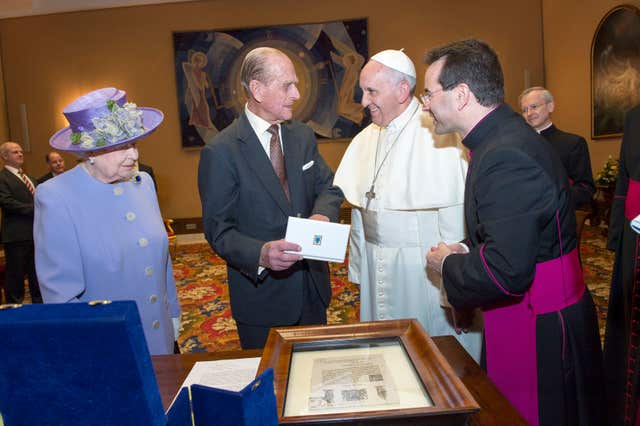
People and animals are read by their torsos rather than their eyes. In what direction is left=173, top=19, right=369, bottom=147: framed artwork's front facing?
toward the camera

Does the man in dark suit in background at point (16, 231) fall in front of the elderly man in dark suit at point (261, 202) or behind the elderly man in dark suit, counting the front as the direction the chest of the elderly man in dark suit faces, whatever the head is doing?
behind

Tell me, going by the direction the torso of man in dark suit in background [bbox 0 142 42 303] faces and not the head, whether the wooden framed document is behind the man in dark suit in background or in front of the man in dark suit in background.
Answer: in front

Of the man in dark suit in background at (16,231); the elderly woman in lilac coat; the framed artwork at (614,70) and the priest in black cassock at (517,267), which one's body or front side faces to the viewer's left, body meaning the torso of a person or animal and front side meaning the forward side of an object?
the priest in black cassock

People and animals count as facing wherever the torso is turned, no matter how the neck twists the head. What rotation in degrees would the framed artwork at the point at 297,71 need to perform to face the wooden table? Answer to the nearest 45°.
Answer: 0° — it already faces it

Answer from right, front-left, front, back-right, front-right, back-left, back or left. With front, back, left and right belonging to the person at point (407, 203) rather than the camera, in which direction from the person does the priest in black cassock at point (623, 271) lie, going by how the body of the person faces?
back-left

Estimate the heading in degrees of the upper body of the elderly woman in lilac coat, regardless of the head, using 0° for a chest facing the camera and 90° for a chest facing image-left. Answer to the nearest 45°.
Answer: approximately 315°

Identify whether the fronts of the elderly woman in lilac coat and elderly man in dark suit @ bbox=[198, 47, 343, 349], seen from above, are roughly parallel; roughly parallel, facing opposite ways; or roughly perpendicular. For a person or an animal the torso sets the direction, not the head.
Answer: roughly parallel

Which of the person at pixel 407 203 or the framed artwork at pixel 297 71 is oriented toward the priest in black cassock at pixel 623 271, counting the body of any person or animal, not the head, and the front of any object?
the framed artwork

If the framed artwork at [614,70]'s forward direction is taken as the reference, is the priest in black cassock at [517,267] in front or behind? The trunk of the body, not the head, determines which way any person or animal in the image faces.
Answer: in front

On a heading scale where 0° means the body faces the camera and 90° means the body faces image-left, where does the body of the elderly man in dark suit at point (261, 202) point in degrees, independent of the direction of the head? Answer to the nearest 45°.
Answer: approximately 315°

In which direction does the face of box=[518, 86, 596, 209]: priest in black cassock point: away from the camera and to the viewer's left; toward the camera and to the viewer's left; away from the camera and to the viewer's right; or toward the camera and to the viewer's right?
toward the camera and to the viewer's left

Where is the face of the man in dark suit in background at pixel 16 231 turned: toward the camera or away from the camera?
toward the camera
